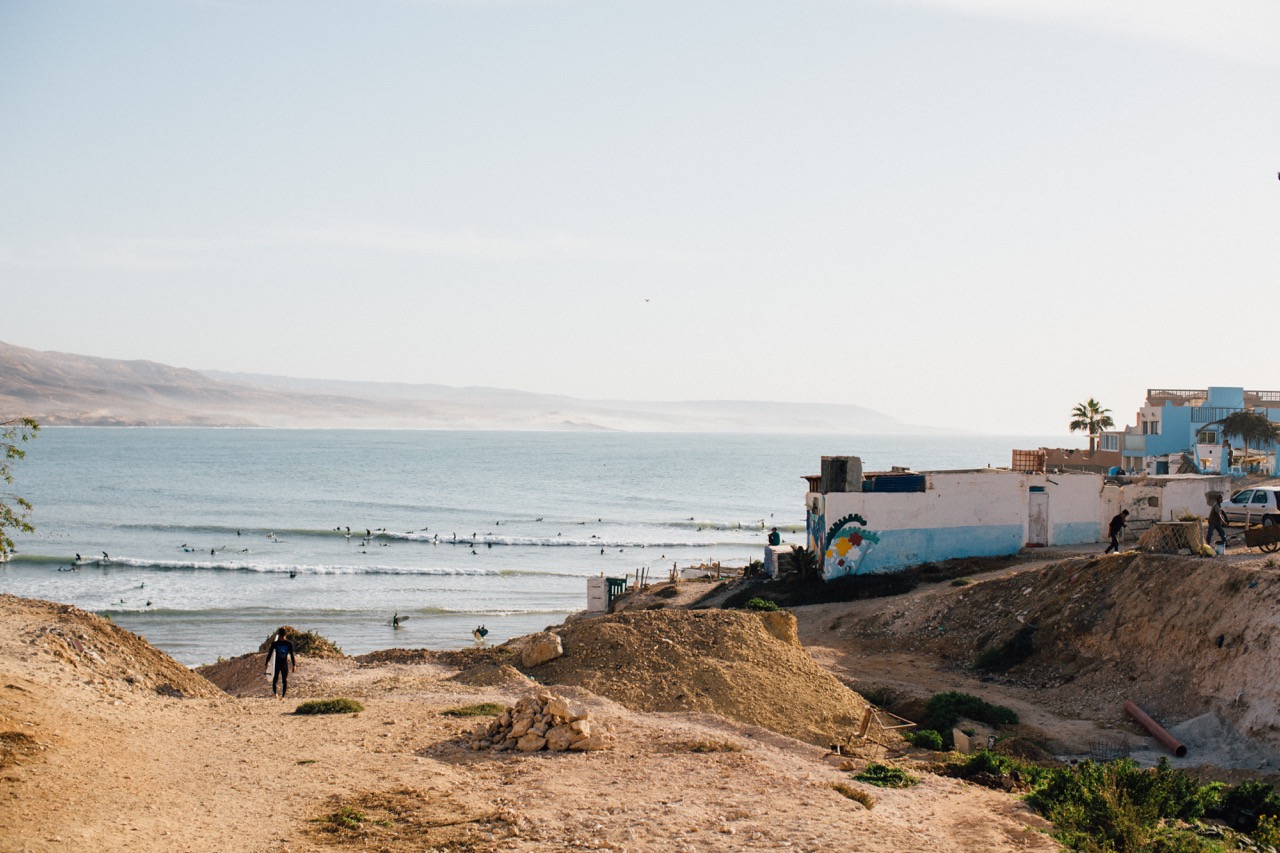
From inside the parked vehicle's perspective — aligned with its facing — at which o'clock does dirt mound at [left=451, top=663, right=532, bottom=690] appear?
The dirt mound is roughly at 10 o'clock from the parked vehicle.

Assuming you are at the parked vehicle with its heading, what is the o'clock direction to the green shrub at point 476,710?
The green shrub is roughly at 10 o'clock from the parked vehicle.

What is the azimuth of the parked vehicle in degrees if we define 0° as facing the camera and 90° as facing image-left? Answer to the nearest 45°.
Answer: approximately 90°

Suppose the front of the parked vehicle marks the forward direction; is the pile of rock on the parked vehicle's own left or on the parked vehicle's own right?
on the parked vehicle's own left

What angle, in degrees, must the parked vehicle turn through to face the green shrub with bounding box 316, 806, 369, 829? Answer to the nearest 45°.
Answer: approximately 90° to its left

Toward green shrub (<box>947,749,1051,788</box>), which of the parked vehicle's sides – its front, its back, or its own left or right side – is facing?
left

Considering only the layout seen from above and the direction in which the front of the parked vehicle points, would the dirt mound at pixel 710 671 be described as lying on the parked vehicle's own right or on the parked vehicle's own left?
on the parked vehicle's own left

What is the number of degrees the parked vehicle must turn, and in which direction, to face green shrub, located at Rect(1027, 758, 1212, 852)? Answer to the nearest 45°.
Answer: approximately 90° to its left

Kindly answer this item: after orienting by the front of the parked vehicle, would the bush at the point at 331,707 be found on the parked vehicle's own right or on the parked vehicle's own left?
on the parked vehicle's own left

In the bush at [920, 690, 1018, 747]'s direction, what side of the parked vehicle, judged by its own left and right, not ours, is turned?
left

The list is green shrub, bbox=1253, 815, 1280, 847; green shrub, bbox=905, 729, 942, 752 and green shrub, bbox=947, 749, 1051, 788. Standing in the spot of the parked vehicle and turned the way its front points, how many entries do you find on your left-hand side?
3
